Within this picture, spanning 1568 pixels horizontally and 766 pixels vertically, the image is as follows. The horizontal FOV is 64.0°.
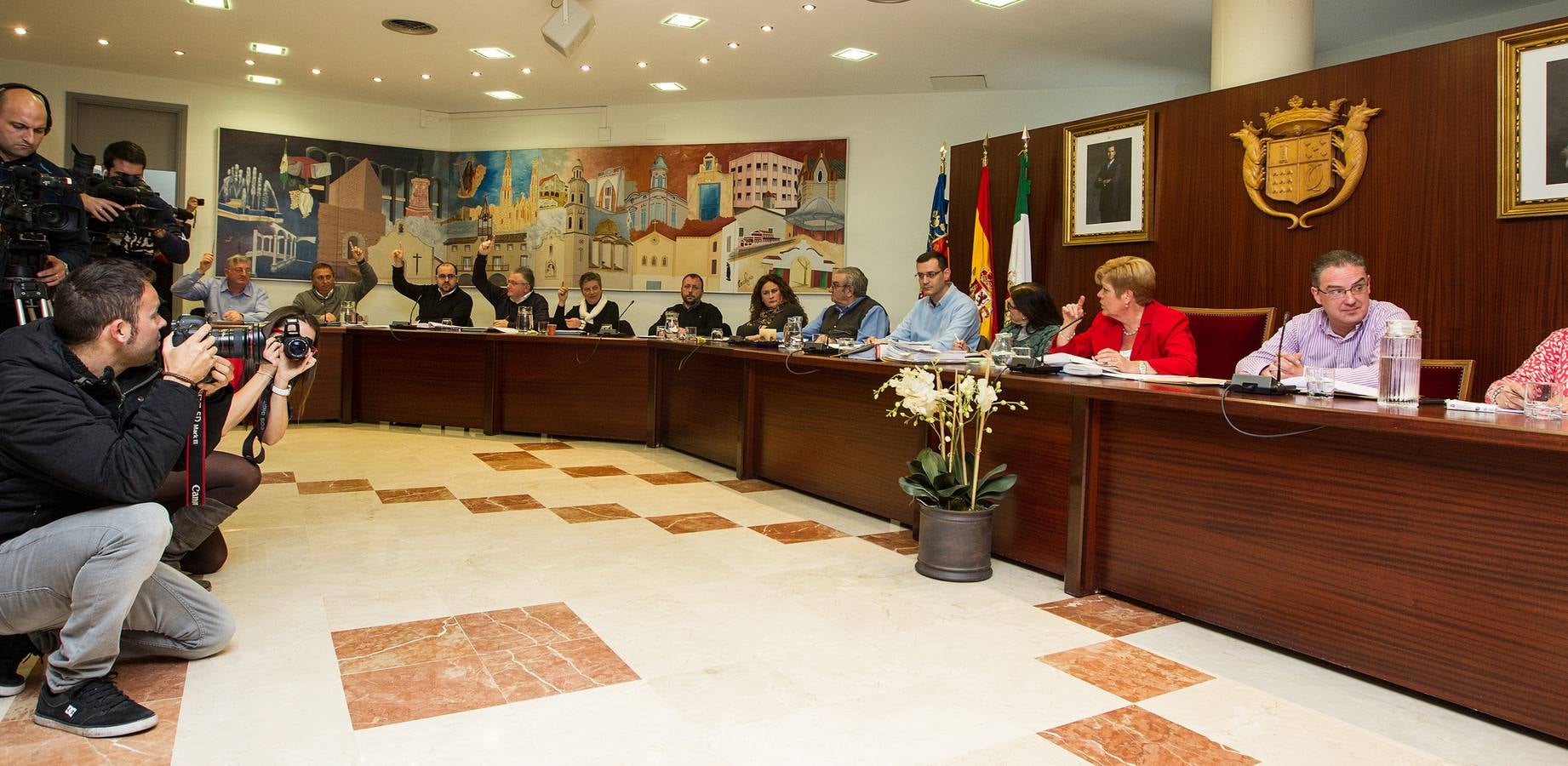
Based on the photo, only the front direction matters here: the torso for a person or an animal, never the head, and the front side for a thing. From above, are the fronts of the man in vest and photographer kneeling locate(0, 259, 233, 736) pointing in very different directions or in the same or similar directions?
very different directions

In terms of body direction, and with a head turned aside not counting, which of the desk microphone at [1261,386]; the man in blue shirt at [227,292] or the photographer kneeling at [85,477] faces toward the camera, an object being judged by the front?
the man in blue shirt

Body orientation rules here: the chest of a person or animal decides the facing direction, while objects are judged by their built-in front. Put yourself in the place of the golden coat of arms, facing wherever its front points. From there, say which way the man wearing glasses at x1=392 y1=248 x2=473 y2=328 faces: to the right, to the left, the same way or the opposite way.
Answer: to the left

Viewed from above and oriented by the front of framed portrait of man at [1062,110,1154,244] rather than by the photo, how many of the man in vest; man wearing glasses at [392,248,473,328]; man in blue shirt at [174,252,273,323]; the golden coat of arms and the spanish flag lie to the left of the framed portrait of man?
1

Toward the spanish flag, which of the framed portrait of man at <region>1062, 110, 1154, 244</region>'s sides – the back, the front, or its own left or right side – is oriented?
right

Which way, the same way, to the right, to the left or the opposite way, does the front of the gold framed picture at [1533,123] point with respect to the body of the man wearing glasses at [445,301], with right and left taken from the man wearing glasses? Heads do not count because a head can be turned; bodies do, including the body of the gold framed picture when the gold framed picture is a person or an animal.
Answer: to the right

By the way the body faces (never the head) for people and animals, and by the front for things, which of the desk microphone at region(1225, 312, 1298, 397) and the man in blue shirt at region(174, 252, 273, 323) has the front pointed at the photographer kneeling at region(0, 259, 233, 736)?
the man in blue shirt

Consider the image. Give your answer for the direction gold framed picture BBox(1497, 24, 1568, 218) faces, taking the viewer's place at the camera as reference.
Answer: facing the viewer and to the left of the viewer

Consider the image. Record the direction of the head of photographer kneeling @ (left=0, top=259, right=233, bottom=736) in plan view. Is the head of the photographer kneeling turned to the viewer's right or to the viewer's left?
to the viewer's right

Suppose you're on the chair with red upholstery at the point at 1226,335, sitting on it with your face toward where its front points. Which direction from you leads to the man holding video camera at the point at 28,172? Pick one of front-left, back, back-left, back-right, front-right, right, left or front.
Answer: front

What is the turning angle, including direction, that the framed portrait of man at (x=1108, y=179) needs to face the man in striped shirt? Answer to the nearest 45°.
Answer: approximately 45° to its left

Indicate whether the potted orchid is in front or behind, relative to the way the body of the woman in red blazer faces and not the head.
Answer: in front

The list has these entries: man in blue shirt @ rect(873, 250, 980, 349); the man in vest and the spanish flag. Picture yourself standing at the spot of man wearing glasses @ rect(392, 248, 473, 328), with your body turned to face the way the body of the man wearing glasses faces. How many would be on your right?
0

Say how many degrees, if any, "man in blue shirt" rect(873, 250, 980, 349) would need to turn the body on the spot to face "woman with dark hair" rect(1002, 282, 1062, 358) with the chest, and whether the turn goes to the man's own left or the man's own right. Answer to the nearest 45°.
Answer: approximately 90° to the man's own left

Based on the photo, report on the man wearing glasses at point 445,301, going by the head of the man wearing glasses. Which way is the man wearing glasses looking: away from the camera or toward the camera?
toward the camera

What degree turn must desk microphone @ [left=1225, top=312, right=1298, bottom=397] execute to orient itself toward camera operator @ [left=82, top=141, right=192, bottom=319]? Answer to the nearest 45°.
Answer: approximately 135° to its left

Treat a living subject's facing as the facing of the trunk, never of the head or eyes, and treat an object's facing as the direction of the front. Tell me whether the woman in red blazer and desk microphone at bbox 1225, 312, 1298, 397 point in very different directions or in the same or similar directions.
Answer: very different directions

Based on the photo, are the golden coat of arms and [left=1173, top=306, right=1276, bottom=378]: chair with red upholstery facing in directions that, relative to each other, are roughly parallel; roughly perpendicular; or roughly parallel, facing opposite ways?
roughly parallel

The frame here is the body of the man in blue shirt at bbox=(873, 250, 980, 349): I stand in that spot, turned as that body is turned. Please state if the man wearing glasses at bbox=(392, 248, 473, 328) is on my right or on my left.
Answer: on my right

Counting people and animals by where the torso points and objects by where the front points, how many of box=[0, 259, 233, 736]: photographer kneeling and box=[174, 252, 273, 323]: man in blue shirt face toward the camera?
1

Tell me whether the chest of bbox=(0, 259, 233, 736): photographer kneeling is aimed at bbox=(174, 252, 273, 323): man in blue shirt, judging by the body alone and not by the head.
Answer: no
